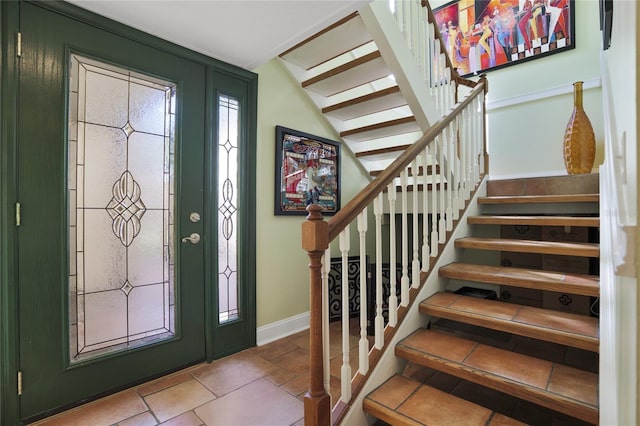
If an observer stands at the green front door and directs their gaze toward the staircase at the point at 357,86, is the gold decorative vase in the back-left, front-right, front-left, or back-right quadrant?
front-right

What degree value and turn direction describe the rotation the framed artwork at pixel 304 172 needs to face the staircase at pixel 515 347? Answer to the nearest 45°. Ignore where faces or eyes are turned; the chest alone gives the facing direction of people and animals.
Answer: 0° — it already faces it

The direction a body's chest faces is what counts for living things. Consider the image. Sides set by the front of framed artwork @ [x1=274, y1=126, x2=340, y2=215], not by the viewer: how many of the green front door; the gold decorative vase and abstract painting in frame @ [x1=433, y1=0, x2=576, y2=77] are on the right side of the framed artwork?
1

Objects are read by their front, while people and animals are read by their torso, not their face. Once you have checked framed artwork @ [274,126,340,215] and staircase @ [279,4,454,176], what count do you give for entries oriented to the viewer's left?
0

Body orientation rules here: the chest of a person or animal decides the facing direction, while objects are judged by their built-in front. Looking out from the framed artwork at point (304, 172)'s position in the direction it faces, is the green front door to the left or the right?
on its right

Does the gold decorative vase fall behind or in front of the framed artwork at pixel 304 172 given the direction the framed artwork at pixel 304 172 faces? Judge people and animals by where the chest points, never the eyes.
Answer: in front

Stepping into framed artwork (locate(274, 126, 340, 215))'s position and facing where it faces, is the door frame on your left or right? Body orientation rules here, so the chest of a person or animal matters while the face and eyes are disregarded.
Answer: on your right

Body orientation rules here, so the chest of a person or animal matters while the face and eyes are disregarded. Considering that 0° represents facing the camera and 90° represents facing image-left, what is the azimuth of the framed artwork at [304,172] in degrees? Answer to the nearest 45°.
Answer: approximately 315°
